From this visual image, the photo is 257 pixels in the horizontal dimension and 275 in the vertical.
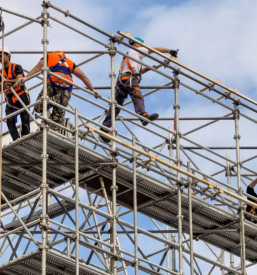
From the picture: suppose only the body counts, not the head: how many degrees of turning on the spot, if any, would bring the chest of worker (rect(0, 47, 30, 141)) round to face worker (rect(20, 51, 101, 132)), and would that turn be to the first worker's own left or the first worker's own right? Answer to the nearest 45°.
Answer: approximately 90° to the first worker's own left

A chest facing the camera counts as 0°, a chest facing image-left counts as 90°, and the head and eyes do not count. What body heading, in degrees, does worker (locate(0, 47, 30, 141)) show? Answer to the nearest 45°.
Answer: approximately 45°

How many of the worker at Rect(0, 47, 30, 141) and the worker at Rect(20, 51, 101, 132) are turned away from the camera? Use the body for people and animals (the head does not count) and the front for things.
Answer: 1

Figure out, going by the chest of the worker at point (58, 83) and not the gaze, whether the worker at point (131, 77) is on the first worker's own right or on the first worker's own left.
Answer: on the first worker's own right

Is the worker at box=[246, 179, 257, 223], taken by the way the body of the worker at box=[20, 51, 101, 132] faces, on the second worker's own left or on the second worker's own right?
on the second worker's own right

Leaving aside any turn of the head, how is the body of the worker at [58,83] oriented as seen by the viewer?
away from the camera

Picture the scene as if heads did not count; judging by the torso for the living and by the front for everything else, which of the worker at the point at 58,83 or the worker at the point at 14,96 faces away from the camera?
the worker at the point at 58,83
